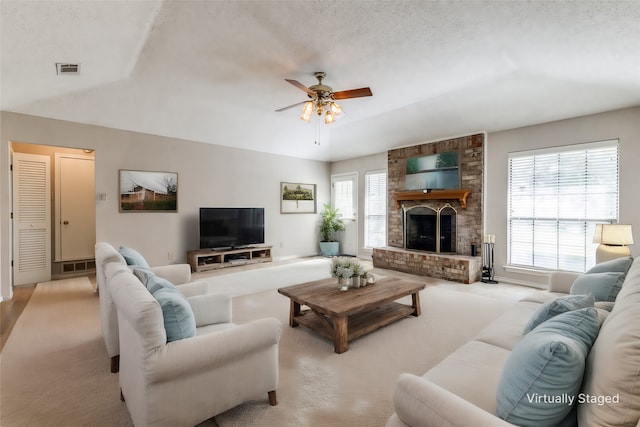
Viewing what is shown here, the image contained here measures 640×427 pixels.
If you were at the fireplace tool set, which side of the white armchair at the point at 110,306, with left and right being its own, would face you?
front

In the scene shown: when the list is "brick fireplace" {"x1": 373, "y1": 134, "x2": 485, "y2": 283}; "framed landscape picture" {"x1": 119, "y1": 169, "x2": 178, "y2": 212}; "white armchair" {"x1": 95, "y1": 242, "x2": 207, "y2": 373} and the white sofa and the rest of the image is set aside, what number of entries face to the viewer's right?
1

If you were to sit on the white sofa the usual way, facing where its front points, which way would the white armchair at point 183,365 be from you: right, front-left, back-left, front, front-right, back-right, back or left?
front

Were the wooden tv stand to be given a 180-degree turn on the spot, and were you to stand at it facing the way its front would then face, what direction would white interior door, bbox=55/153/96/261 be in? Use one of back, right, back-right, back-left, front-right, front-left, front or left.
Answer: front-left

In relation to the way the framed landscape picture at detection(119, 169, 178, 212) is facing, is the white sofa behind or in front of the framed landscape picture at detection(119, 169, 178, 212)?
in front

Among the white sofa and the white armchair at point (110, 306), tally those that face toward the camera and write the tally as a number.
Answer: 0

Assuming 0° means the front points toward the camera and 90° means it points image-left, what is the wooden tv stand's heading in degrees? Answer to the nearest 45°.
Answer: approximately 315°

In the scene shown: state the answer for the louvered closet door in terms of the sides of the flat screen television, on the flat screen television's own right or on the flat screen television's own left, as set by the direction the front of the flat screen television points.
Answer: on the flat screen television's own right

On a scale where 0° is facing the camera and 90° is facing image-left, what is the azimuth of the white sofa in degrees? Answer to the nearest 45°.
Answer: approximately 90°

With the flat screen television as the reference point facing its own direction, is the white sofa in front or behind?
in front

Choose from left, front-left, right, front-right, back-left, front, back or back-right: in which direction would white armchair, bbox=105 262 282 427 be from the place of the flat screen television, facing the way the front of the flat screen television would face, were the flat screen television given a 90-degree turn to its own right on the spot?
front-left

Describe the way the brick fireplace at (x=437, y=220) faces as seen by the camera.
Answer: facing the viewer and to the left of the viewer

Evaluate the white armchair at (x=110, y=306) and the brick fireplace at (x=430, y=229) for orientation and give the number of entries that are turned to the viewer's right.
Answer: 1

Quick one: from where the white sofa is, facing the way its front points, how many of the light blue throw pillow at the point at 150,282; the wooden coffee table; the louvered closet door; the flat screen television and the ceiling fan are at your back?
0

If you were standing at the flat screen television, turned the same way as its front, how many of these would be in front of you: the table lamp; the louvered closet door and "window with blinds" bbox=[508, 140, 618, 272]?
2

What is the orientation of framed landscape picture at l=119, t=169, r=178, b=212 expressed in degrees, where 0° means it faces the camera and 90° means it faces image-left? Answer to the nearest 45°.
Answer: approximately 0°

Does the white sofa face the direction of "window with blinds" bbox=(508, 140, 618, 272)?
no

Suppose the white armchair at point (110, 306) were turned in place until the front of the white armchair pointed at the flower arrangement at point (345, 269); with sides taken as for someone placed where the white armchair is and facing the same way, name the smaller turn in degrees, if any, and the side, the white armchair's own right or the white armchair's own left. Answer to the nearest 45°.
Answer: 0° — it already faces it

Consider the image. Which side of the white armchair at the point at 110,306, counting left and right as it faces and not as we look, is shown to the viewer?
right
